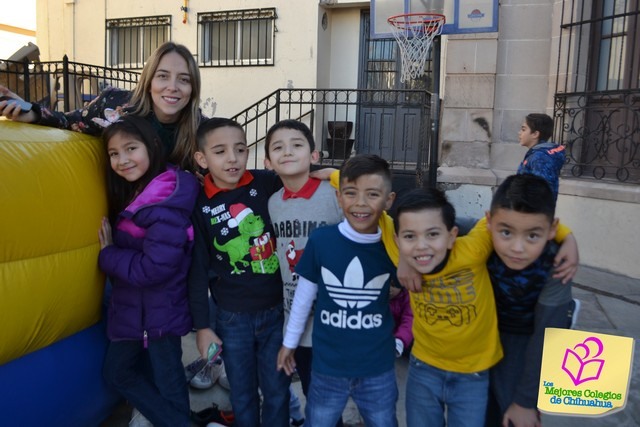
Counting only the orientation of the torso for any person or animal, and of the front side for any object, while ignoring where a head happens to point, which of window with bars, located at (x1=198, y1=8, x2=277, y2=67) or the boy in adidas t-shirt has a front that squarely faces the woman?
the window with bars

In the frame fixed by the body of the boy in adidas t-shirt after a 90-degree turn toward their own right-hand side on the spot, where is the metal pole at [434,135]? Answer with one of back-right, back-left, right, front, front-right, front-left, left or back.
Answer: right

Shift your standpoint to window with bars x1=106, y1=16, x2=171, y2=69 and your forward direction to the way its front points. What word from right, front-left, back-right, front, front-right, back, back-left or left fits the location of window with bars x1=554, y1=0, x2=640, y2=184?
front-left

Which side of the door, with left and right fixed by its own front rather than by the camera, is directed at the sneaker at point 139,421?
front

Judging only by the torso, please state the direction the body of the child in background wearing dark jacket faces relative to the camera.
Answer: to the viewer's left

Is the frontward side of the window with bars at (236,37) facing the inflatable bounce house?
yes

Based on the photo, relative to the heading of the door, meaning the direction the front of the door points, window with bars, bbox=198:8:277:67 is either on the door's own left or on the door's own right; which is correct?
on the door's own right

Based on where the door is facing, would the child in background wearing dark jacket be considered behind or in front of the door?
in front
